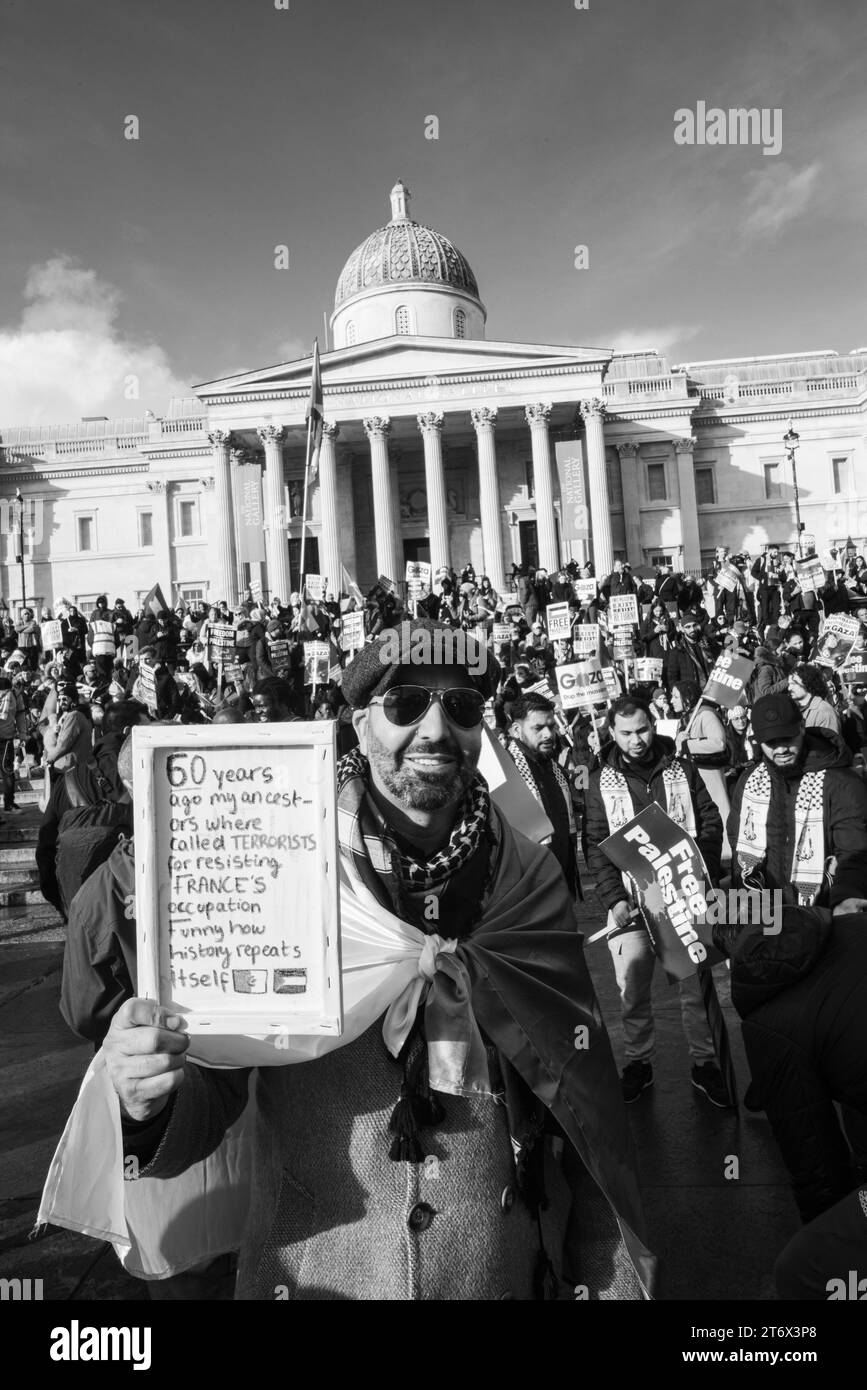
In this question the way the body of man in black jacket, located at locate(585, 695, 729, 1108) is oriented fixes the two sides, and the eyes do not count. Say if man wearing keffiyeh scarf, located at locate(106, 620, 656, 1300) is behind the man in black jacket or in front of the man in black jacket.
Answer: in front

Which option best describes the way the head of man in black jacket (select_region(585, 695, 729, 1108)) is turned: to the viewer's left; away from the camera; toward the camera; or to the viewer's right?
toward the camera

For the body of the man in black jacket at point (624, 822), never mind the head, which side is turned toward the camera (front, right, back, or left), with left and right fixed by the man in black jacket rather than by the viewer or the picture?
front

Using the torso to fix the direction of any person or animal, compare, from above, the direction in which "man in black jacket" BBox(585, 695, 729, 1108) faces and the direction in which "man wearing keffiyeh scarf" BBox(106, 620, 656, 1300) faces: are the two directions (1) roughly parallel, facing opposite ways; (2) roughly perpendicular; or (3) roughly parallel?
roughly parallel

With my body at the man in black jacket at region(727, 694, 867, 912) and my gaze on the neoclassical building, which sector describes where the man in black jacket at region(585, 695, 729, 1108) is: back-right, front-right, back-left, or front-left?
front-left

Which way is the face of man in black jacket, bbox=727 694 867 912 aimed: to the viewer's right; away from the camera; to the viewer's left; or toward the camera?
toward the camera

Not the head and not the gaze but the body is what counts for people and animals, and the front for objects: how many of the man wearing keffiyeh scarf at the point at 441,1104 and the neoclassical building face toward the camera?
2

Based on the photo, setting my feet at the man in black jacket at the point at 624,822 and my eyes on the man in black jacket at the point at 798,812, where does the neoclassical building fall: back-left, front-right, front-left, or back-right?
back-left

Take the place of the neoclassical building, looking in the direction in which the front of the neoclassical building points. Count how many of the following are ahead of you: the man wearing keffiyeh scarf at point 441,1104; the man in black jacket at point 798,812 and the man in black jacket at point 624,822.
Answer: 3

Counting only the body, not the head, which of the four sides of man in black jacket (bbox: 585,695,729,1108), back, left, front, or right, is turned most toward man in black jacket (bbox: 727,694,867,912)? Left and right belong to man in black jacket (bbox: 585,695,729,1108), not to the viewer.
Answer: left

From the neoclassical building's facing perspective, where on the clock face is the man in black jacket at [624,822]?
The man in black jacket is roughly at 12 o'clock from the neoclassical building.

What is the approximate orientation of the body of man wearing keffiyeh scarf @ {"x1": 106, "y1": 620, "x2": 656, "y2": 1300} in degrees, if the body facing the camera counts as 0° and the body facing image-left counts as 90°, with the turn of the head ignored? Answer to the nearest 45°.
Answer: approximately 0°

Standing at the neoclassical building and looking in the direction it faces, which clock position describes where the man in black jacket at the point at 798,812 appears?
The man in black jacket is roughly at 12 o'clock from the neoclassical building.

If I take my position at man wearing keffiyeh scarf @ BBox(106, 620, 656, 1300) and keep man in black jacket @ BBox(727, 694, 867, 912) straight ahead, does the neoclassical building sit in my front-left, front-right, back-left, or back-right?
front-left

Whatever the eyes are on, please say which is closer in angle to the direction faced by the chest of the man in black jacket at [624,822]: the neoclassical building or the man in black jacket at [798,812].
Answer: the man in black jacket
